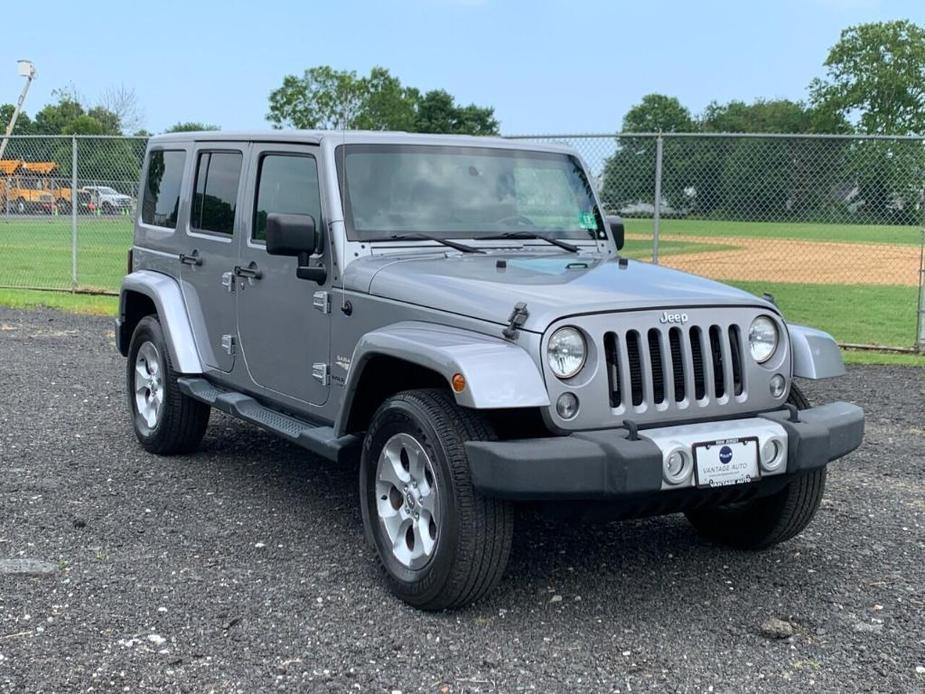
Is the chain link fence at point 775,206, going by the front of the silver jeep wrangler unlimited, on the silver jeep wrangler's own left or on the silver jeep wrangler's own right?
on the silver jeep wrangler's own left

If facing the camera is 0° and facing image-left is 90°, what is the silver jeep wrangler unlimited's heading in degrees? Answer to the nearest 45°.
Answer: approximately 315°

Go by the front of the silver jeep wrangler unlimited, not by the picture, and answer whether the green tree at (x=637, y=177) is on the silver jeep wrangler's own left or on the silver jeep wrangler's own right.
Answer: on the silver jeep wrangler's own left

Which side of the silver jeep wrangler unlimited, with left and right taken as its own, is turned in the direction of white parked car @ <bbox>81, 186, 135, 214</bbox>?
back
